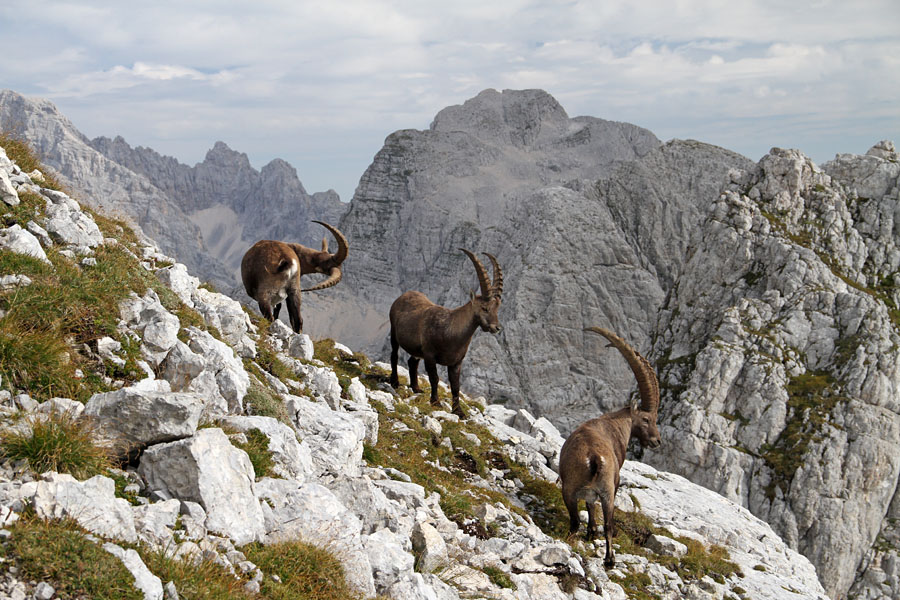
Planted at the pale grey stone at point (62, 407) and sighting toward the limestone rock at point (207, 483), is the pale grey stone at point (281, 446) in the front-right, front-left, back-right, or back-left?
front-left

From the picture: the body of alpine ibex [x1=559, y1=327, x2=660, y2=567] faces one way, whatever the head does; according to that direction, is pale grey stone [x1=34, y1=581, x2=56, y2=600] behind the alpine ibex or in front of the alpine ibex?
behind

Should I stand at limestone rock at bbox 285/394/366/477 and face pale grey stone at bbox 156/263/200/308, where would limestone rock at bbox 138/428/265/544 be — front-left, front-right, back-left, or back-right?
back-left

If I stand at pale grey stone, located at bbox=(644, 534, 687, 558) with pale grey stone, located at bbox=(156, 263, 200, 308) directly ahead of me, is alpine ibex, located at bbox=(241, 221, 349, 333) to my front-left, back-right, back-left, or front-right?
front-right

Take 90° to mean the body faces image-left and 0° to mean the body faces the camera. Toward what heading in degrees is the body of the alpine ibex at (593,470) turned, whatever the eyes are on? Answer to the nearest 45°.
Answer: approximately 225°

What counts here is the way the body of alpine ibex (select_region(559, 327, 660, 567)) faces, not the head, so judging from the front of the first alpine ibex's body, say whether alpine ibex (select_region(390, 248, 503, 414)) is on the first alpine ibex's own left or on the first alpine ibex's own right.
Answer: on the first alpine ibex's own left

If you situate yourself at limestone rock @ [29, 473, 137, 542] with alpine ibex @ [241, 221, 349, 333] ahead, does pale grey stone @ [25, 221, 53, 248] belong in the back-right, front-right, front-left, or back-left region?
front-left

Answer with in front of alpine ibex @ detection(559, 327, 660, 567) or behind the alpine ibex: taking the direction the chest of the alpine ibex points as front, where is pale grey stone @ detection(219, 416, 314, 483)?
behind
